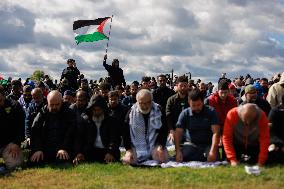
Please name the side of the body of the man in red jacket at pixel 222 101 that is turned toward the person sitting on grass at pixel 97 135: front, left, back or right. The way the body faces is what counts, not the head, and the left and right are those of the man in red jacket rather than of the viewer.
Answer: right

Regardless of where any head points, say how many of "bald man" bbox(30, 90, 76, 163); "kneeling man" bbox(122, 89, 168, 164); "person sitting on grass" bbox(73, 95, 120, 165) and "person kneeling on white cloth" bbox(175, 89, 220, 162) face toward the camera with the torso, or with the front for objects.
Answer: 4

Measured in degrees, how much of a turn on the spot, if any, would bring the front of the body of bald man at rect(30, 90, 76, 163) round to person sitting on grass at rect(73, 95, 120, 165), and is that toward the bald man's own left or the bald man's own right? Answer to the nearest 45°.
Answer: approximately 90° to the bald man's own left

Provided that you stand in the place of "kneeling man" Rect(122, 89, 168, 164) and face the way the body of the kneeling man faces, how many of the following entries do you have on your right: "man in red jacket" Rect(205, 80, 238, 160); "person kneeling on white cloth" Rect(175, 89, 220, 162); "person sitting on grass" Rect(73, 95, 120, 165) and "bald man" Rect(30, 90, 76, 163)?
2

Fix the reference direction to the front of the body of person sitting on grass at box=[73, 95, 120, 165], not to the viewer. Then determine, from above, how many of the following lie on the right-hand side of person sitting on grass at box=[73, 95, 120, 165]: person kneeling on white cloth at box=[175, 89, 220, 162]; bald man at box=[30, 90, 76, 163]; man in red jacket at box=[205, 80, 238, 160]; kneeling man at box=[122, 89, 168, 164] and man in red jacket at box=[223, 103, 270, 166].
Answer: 1

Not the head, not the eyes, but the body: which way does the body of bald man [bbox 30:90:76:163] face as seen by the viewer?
toward the camera

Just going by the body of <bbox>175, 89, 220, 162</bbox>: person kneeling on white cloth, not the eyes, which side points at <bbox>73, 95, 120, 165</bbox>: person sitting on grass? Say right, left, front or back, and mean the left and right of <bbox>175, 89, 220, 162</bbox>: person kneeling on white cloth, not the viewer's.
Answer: right

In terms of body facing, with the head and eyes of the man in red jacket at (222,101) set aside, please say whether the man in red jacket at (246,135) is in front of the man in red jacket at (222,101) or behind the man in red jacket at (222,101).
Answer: in front

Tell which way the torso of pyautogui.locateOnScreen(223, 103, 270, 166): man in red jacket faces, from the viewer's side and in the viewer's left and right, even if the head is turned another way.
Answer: facing the viewer

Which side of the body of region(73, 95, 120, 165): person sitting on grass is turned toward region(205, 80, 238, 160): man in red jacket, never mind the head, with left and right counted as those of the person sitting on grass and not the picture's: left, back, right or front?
left

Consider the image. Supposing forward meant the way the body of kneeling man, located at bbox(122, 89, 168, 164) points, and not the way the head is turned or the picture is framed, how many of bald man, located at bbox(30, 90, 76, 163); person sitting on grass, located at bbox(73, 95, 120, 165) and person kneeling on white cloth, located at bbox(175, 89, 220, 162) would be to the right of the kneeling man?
2
